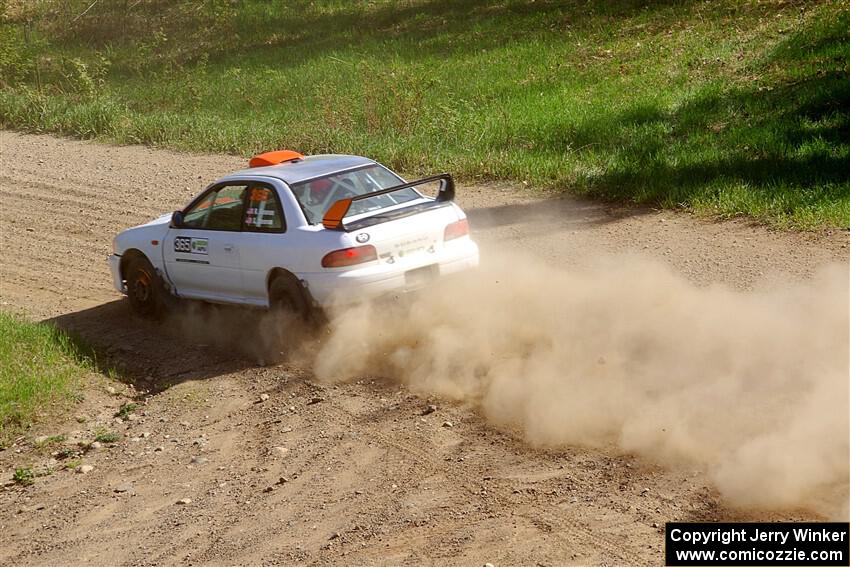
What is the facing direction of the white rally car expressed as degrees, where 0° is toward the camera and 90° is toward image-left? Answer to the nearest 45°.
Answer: approximately 135°
